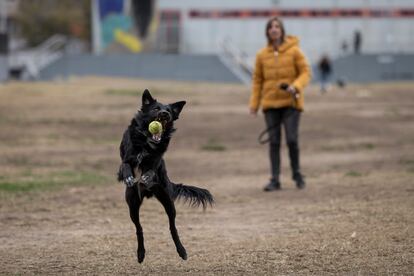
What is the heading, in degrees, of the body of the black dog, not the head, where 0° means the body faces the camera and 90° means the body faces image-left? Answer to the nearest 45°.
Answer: approximately 0°

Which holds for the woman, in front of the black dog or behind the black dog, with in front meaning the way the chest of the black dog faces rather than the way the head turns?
behind
